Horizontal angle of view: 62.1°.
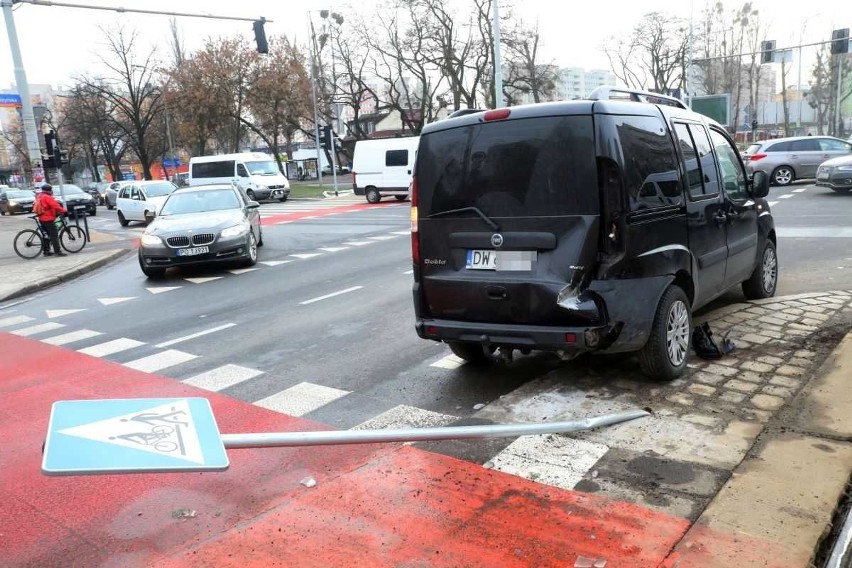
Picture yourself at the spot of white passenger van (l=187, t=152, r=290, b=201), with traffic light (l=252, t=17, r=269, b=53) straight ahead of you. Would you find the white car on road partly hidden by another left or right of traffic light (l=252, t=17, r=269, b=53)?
right

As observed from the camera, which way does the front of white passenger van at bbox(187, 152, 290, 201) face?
facing the viewer and to the right of the viewer

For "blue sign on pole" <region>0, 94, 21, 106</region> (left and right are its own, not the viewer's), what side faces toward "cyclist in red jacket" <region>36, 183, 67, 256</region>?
front

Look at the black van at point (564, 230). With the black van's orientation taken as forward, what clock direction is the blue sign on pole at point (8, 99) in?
The blue sign on pole is roughly at 9 o'clock from the black van.

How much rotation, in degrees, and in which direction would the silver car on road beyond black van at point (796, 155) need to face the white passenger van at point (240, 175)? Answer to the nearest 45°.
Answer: approximately 180°

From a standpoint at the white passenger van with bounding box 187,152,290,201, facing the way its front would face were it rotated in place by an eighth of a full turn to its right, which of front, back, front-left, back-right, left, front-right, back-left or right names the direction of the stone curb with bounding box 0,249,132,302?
front

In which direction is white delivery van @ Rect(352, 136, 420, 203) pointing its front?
to the viewer's right

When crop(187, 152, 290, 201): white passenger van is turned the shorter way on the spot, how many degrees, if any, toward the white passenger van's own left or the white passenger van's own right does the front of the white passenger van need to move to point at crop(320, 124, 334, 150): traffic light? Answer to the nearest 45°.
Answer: approximately 90° to the white passenger van's own left

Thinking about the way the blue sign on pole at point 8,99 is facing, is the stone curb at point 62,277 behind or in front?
in front

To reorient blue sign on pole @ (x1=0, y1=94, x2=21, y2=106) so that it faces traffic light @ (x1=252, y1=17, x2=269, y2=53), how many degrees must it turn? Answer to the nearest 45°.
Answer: approximately 45° to its left
